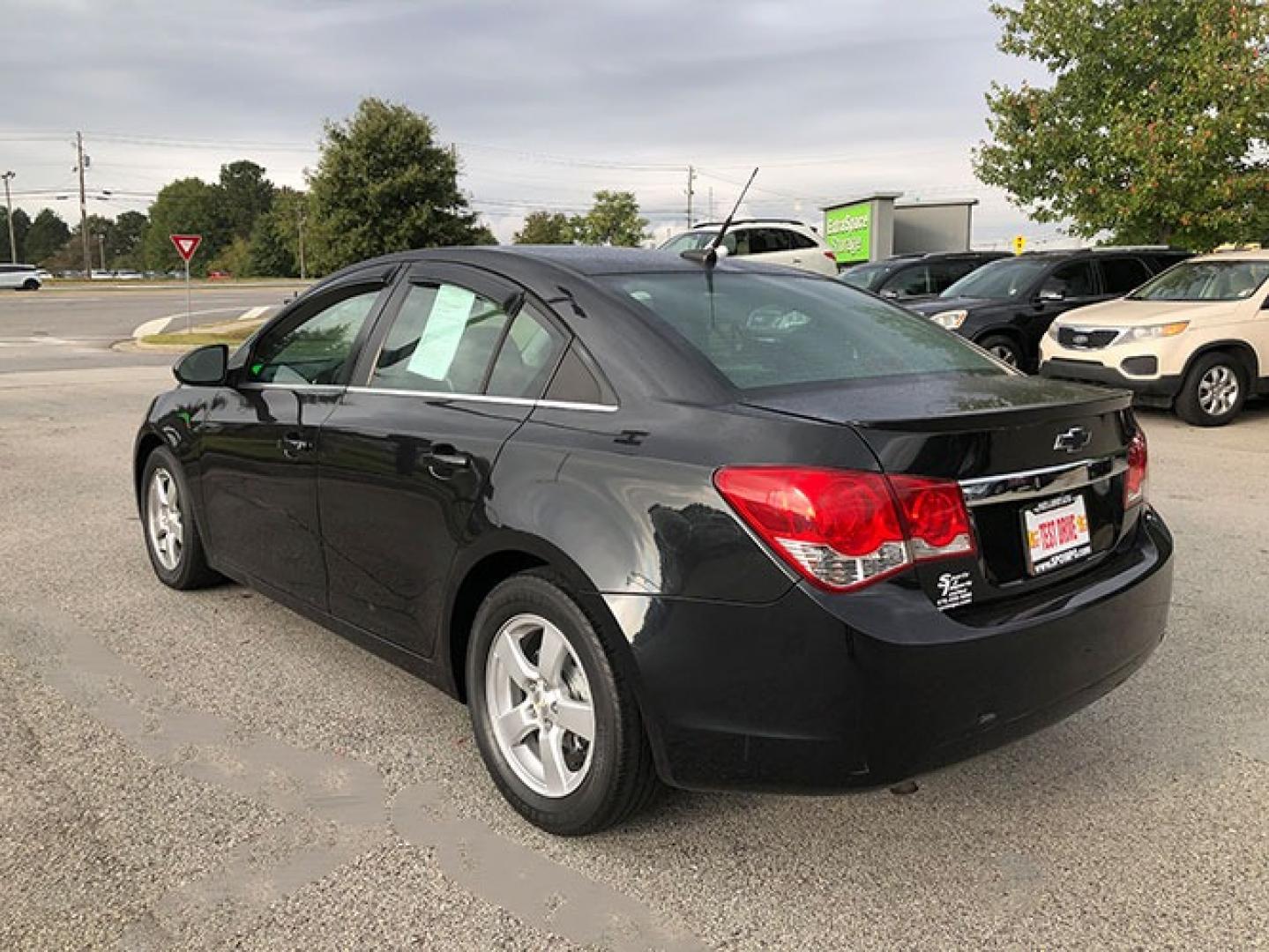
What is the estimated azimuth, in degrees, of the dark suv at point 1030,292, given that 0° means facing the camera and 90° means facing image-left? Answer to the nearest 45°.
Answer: approximately 45°

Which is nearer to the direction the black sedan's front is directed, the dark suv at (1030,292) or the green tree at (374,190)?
the green tree

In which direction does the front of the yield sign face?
toward the camera

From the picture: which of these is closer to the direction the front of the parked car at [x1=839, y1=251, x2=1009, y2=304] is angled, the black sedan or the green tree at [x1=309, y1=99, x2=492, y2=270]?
the black sedan

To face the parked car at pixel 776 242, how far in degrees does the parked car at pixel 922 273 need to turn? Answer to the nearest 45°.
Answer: approximately 90° to its right

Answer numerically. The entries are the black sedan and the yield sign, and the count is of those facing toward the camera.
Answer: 1

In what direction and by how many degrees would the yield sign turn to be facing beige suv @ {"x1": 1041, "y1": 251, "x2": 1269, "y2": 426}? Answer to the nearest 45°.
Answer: approximately 45° to its left

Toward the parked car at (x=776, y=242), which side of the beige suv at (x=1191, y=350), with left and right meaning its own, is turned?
right

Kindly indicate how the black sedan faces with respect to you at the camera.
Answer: facing away from the viewer and to the left of the viewer

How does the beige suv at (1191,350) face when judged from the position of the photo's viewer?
facing the viewer and to the left of the viewer

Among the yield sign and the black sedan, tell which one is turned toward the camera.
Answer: the yield sign

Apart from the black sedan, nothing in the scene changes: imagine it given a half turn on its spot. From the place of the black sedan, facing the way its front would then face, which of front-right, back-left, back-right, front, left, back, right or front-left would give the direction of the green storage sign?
back-left

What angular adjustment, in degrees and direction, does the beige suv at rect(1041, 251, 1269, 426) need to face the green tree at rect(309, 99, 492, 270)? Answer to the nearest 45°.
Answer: approximately 90° to its right

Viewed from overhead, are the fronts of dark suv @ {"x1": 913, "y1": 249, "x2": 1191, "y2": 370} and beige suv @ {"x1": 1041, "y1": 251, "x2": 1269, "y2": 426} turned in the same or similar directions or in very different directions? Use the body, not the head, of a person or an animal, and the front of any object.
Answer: same or similar directions
